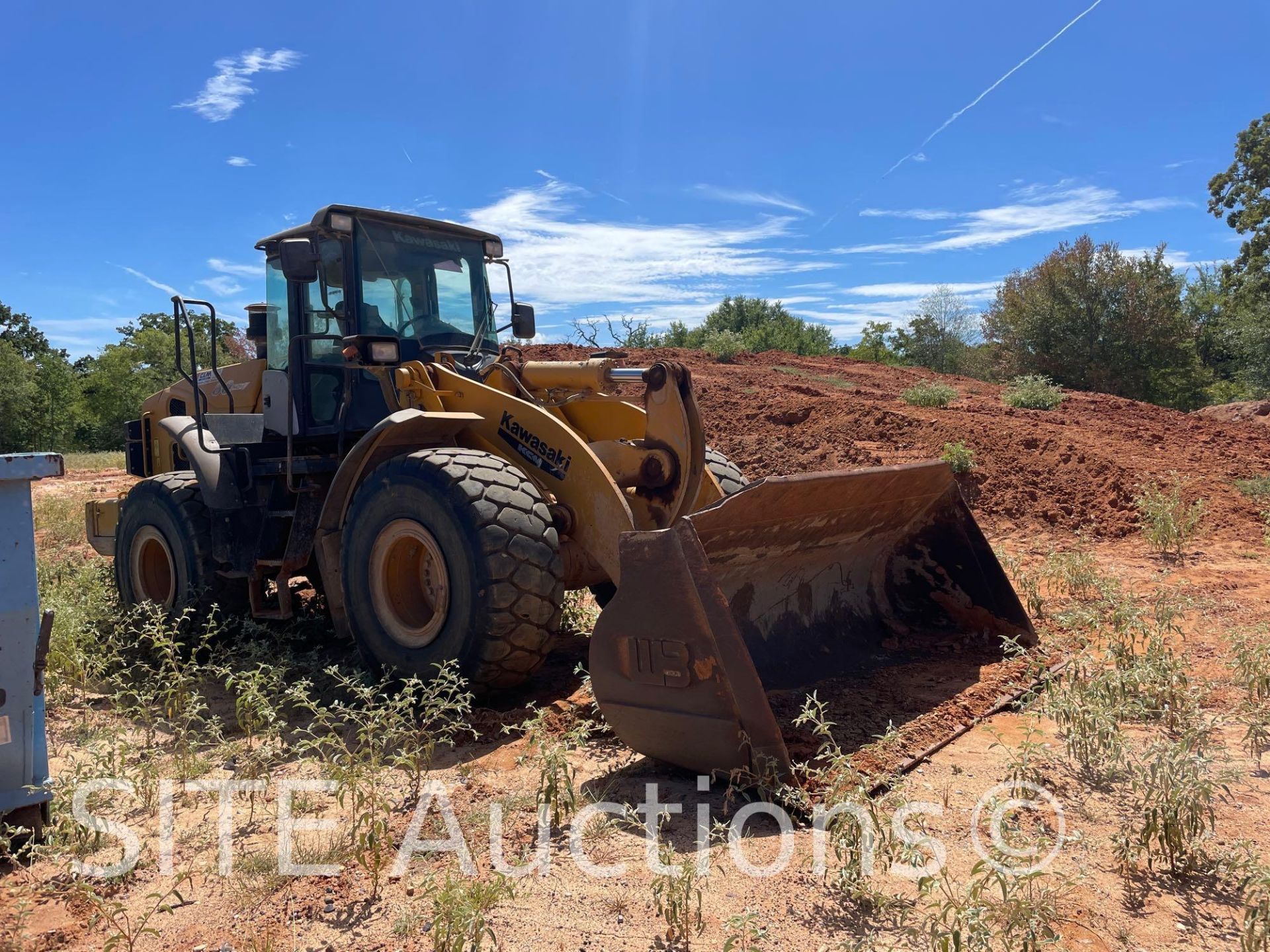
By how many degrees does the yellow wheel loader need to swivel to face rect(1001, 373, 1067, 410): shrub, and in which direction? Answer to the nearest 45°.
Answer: approximately 90° to its left

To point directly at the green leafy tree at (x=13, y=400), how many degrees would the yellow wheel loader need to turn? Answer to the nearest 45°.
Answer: approximately 180°

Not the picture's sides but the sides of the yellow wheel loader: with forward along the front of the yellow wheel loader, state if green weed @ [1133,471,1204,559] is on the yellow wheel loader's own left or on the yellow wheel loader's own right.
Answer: on the yellow wheel loader's own left

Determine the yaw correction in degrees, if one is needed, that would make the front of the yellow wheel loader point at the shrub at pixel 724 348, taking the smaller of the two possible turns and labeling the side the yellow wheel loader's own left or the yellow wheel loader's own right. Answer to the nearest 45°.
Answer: approximately 135° to the yellow wheel loader's own left

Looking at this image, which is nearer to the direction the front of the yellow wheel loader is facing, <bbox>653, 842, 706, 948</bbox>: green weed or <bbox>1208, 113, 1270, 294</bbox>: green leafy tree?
the green weed

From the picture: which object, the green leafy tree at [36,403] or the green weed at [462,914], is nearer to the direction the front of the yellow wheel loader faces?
the green weed

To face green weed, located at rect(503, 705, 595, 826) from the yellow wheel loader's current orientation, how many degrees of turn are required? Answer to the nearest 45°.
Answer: approximately 45° to its right

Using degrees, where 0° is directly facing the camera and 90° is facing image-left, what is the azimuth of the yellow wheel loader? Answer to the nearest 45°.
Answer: approximately 315°

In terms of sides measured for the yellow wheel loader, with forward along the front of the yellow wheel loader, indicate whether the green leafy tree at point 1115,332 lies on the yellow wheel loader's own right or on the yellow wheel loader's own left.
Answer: on the yellow wheel loader's own left

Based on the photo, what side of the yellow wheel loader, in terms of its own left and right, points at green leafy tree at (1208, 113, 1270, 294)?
left

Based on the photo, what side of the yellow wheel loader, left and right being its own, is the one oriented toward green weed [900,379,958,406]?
left

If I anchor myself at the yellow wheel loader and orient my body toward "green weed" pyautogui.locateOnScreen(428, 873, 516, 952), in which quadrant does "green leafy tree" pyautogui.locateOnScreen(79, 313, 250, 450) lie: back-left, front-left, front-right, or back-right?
back-right

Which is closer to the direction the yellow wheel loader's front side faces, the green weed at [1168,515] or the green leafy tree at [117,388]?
the green weed
